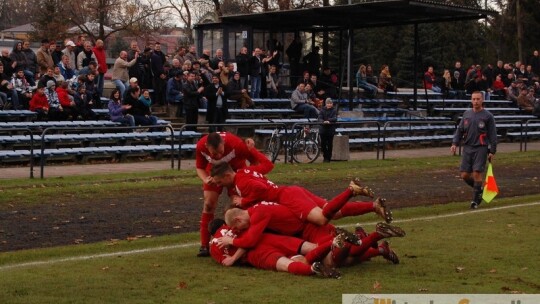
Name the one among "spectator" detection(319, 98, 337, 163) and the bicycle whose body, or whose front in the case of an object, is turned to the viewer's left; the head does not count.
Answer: the bicycle

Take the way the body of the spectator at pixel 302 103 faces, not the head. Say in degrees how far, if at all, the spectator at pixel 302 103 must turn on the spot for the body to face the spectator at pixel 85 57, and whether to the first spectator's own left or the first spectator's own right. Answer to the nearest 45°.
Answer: approximately 90° to the first spectator's own right

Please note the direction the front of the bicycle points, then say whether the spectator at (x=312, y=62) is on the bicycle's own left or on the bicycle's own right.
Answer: on the bicycle's own right

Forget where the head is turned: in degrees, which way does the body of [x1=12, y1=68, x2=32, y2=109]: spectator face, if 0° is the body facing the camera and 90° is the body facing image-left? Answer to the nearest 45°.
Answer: approximately 315°

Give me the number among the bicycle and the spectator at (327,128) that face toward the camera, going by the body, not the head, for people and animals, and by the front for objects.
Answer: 1

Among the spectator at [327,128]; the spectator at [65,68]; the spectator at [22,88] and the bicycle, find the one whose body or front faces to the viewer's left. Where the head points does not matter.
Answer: the bicycle

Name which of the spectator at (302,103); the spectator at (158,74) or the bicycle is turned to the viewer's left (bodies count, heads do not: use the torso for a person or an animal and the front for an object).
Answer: the bicycle
